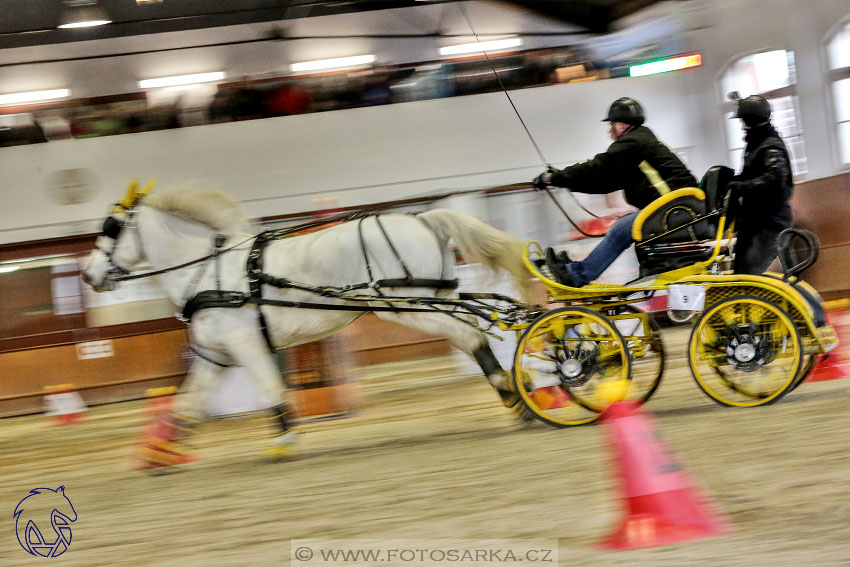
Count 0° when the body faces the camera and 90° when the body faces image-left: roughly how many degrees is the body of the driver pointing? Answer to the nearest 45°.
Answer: approximately 90°

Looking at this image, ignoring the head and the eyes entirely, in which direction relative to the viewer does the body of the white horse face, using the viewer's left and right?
facing to the left of the viewer

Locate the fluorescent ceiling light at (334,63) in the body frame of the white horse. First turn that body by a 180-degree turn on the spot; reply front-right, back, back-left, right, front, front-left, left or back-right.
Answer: left

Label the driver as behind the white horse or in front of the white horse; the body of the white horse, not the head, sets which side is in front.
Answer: behind

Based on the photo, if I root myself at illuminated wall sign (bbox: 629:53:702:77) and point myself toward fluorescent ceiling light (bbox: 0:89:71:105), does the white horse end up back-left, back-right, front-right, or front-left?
front-left

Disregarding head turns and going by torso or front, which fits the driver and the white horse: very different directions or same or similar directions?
same or similar directions

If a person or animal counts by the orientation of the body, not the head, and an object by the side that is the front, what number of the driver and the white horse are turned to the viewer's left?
2

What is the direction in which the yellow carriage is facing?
to the viewer's left

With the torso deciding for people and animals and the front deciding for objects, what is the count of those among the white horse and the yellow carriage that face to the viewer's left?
2

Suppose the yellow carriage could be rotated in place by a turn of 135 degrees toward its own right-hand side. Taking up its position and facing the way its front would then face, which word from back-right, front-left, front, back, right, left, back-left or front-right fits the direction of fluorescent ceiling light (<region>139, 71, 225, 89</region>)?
left

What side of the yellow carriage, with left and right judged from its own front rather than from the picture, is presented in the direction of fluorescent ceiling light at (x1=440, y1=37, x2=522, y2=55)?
right

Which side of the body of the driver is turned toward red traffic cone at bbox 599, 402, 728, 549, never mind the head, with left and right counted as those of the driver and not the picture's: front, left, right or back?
left

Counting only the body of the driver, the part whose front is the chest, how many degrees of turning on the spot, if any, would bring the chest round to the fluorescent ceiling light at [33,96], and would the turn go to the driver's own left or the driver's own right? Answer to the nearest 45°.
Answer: approximately 45° to the driver's own right

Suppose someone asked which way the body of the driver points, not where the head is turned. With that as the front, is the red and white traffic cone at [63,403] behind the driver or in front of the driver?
in front
